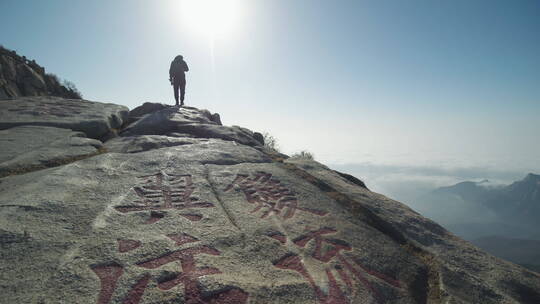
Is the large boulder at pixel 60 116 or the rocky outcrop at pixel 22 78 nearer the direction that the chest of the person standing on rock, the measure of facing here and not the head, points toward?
the rocky outcrop

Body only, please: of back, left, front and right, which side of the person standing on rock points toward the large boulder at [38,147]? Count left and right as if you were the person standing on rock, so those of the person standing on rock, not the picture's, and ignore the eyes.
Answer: back

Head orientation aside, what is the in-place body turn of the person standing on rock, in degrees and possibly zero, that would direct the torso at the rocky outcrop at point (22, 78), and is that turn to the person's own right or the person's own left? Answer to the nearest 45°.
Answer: approximately 45° to the person's own left

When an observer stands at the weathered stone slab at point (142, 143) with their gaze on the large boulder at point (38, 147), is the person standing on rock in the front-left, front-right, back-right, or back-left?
back-right

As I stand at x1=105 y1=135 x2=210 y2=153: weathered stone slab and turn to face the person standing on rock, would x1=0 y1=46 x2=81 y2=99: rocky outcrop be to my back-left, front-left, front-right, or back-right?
front-left

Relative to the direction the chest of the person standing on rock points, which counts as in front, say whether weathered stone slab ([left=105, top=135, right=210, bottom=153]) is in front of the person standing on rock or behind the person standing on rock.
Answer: behind

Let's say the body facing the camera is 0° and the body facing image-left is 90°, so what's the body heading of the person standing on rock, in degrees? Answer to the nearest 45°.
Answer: approximately 180°

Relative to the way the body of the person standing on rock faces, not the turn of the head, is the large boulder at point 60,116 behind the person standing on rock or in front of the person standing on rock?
behind
